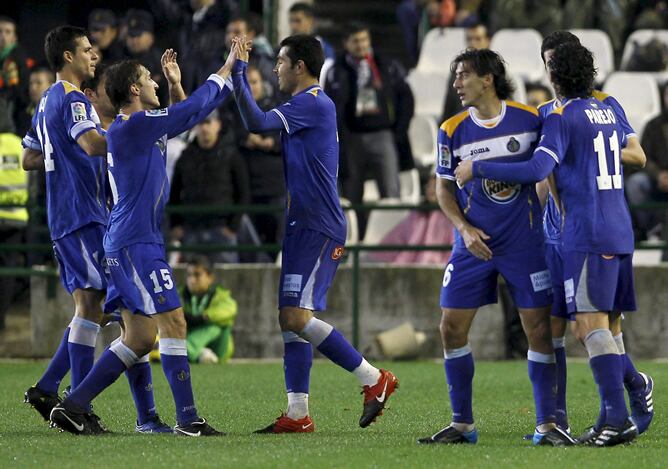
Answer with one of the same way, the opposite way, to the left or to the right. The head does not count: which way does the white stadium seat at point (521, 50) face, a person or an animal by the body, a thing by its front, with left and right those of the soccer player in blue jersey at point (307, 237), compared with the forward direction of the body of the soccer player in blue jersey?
to the left

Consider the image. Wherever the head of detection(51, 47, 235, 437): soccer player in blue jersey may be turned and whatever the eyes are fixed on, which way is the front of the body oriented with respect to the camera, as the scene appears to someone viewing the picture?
to the viewer's right

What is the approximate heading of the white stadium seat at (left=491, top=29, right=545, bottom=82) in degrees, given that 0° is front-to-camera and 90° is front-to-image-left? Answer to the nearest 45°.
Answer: approximately 0°

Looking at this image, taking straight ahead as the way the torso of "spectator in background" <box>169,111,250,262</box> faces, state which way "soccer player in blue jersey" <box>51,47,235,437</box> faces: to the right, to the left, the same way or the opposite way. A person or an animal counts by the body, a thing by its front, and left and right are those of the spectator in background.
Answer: to the left

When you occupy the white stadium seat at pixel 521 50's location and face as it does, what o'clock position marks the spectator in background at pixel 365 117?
The spectator in background is roughly at 1 o'clock from the white stadium seat.

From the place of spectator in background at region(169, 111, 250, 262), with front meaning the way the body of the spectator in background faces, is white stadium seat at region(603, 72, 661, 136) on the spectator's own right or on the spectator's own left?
on the spectator's own left

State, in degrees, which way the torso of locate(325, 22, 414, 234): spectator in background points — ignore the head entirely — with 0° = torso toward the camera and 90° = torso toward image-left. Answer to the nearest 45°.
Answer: approximately 0°

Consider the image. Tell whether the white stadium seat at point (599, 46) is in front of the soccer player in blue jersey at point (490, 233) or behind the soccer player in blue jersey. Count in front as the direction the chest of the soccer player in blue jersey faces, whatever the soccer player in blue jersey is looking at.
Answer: behind

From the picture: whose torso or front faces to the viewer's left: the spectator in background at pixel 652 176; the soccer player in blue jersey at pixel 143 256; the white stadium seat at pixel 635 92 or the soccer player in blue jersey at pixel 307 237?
the soccer player in blue jersey at pixel 307 237

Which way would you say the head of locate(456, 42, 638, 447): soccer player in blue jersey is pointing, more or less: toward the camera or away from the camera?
away from the camera
